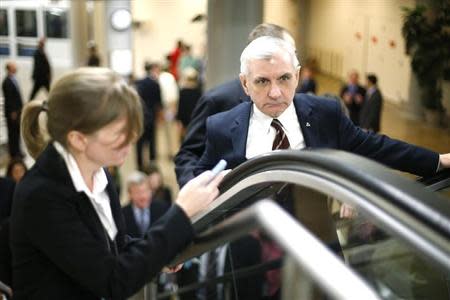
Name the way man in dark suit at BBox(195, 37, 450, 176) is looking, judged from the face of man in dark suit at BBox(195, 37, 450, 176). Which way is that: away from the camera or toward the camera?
toward the camera

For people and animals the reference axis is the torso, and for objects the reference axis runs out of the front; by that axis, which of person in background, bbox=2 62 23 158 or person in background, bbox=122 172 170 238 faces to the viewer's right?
person in background, bbox=2 62 23 158

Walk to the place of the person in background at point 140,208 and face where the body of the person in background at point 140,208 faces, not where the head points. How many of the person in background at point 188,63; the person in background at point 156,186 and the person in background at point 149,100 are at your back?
3

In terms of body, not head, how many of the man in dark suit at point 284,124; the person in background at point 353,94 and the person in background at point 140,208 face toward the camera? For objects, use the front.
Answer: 3

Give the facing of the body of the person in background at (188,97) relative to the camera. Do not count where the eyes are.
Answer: away from the camera

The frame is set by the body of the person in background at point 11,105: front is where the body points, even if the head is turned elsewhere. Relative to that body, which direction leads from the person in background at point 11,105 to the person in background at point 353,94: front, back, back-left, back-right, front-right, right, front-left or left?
front-right

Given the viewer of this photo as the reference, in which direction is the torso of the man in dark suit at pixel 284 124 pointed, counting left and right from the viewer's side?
facing the viewer

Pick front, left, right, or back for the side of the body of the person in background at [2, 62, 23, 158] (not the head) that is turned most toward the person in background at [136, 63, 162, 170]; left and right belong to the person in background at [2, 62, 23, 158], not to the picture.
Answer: front

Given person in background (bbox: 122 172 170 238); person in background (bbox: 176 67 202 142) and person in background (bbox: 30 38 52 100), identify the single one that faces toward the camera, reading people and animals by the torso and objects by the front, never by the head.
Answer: person in background (bbox: 122 172 170 238)

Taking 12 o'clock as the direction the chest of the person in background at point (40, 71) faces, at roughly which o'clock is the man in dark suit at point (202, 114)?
The man in dark suit is roughly at 3 o'clock from the person in background.

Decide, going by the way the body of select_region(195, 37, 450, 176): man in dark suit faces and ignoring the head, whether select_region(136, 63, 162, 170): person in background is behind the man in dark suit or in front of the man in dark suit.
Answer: behind

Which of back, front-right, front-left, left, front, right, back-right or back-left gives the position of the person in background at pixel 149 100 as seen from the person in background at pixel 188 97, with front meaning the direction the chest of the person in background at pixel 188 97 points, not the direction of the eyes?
front-left

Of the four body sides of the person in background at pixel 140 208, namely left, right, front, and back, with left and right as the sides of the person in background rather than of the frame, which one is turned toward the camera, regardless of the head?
front

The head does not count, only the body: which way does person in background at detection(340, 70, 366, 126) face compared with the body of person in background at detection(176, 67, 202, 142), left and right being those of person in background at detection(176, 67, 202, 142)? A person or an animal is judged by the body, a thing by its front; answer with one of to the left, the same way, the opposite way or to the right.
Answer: the opposite way

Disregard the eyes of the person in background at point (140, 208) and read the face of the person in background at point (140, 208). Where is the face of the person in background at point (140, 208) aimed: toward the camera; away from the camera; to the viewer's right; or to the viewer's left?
toward the camera
